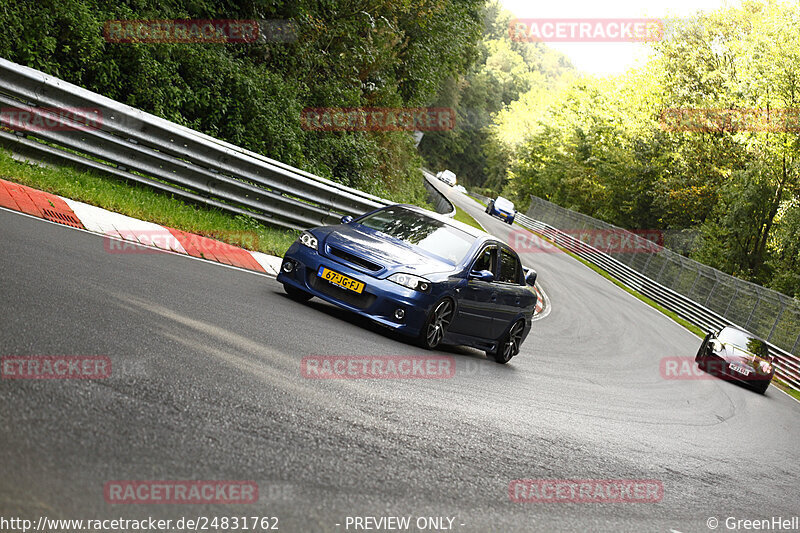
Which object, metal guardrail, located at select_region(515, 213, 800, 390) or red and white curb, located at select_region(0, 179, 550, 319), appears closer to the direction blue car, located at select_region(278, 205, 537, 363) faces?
the red and white curb

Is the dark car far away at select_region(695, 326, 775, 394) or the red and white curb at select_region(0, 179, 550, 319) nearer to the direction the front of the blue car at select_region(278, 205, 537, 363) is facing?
the red and white curb

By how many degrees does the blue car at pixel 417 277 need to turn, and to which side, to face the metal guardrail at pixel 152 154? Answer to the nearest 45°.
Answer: approximately 90° to its right

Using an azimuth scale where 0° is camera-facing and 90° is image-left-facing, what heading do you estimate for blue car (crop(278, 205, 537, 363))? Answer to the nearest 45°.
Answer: approximately 45°

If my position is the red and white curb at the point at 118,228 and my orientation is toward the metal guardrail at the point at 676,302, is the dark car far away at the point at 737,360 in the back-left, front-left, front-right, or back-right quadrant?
front-right

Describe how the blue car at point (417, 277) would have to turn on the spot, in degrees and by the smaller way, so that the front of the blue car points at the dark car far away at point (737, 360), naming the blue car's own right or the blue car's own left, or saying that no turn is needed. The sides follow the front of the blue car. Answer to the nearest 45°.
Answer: approximately 180°

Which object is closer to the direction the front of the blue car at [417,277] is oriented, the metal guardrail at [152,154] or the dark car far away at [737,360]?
the metal guardrail

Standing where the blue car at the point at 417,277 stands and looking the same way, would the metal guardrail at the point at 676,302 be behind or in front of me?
behind

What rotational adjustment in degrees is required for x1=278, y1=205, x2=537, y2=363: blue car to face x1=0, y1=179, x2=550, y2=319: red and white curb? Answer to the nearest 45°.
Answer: approximately 45° to its right
